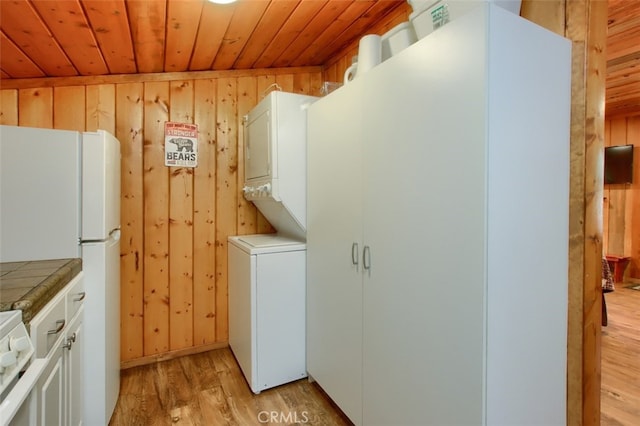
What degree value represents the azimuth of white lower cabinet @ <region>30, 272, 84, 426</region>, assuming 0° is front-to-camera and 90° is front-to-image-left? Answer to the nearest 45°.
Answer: approximately 270°

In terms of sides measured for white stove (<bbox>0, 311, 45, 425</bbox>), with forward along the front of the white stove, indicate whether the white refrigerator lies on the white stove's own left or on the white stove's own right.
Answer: on the white stove's own left

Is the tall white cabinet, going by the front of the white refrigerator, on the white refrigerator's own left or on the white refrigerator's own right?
on the white refrigerator's own right

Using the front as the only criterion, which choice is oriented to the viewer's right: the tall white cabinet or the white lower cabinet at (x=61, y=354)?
the white lower cabinet

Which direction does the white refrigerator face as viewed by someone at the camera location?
facing to the right of the viewer

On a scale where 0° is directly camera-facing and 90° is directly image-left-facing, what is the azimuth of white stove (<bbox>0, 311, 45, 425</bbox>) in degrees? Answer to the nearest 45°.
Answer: approximately 270°

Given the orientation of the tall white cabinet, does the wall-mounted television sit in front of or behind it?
behind

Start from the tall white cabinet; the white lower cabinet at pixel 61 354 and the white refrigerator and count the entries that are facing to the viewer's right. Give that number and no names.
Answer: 2

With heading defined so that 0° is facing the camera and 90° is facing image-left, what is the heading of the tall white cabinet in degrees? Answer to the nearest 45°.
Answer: approximately 45°
